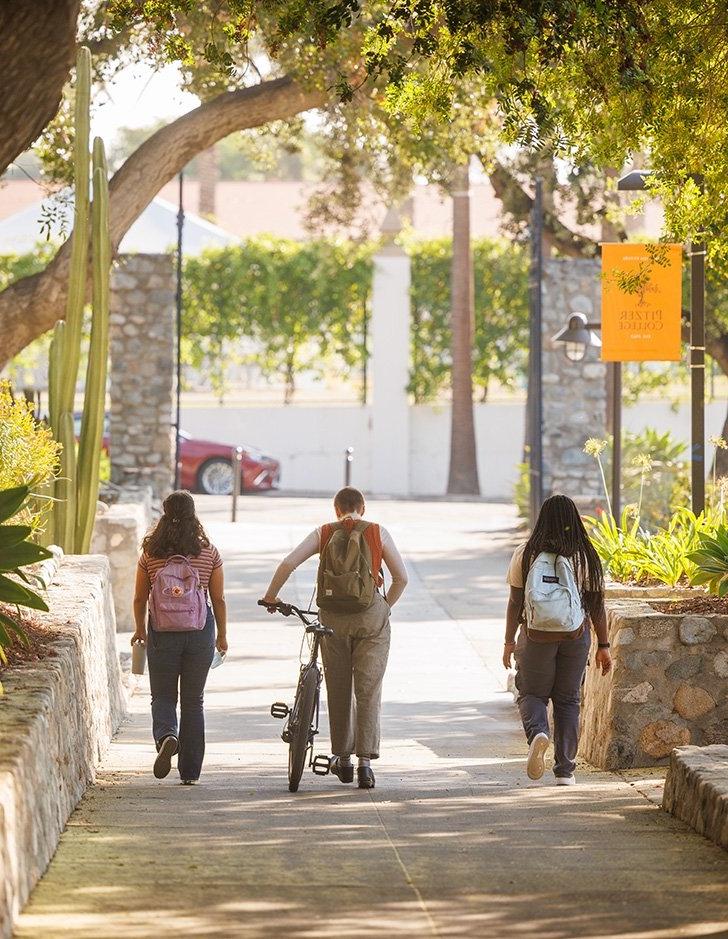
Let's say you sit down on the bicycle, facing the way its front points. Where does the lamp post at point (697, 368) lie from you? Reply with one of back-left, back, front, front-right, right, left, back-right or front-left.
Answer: front-right

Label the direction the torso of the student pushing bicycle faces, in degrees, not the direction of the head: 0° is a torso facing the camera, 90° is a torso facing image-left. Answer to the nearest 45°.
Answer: approximately 180°

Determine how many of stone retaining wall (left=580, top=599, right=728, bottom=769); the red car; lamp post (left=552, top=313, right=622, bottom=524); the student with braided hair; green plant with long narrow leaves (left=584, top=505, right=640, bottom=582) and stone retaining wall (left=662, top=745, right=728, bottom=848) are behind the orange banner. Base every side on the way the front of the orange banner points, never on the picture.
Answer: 4

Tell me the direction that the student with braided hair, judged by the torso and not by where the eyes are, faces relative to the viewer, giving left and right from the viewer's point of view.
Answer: facing away from the viewer

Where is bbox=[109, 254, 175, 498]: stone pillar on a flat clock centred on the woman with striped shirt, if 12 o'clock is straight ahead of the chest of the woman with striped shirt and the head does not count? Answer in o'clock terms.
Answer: The stone pillar is roughly at 12 o'clock from the woman with striped shirt.

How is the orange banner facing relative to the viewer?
away from the camera

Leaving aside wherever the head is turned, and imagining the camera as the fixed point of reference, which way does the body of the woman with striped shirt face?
away from the camera

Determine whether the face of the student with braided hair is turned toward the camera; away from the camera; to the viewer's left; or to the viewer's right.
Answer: away from the camera

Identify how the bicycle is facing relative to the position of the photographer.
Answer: facing away from the viewer

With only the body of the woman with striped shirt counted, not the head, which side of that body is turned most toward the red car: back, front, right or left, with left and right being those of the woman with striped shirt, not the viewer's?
front

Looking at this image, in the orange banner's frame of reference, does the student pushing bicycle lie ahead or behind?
behind

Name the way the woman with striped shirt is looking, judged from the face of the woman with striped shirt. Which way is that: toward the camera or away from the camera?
away from the camera

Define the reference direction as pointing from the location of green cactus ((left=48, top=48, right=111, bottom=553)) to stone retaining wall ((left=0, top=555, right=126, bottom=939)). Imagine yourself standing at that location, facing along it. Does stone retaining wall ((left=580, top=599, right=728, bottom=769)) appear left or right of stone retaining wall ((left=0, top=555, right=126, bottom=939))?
left

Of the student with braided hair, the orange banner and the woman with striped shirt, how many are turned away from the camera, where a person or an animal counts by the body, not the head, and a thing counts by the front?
3
